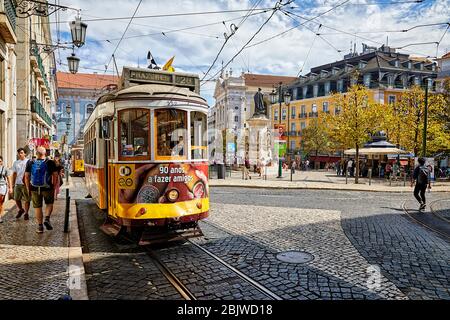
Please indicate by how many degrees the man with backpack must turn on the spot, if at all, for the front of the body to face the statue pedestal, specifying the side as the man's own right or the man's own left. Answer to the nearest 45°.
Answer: approximately 45° to the man's own right

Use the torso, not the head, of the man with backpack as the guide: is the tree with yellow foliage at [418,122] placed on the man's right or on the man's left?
on the man's right

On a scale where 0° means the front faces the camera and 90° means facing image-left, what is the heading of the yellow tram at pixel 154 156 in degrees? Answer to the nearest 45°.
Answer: approximately 315°

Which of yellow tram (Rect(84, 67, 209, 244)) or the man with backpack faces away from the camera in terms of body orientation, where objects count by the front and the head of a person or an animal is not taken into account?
the man with backpack

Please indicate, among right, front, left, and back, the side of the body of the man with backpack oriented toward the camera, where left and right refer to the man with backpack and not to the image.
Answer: back

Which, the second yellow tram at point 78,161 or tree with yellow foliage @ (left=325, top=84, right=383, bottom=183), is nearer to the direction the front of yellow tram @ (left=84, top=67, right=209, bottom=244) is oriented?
the tree with yellow foliage

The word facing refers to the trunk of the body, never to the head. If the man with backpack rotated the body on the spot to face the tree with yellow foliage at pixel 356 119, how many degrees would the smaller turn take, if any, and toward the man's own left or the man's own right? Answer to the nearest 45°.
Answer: approximately 90° to the man's own right
